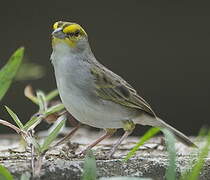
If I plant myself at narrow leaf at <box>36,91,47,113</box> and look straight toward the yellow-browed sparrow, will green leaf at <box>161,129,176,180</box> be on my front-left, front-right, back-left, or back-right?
front-right

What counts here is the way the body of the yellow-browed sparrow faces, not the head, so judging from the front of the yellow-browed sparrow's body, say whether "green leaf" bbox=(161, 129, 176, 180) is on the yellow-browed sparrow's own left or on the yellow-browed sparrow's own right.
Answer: on the yellow-browed sparrow's own left

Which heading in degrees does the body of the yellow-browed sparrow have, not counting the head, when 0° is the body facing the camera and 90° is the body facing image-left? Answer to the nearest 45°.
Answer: approximately 45°

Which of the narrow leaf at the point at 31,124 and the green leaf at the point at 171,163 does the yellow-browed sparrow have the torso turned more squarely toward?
the narrow leaf

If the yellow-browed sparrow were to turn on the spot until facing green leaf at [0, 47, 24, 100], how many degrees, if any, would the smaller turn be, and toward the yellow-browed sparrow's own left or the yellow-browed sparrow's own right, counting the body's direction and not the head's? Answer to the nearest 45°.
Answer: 0° — it already faces it

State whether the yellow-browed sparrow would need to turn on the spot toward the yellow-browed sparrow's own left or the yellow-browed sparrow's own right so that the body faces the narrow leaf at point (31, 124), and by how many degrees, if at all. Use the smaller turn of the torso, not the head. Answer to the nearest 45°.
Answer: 0° — it already faces it
